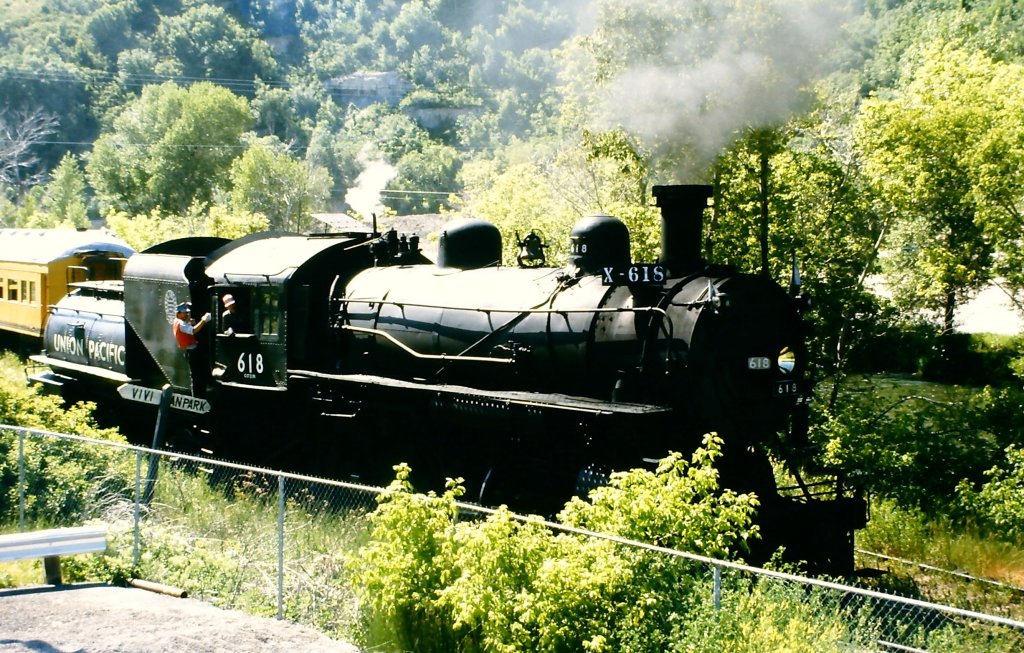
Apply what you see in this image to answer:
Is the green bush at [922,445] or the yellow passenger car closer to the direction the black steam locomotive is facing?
the green bush

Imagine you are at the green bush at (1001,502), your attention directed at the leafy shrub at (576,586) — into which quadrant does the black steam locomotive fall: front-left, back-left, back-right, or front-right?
front-right

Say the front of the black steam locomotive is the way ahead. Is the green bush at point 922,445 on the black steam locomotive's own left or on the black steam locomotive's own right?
on the black steam locomotive's own left

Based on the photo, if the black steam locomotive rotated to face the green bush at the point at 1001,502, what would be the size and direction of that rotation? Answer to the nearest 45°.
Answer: approximately 45° to its left

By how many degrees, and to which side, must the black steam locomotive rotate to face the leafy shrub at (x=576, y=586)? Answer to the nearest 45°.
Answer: approximately 45° to its right

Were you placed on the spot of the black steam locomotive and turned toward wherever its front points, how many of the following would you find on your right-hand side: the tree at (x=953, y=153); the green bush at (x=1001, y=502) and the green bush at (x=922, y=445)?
0

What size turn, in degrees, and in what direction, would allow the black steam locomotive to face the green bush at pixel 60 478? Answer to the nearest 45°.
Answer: approximately 135° to its right

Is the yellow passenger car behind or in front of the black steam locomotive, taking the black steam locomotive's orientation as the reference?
behind

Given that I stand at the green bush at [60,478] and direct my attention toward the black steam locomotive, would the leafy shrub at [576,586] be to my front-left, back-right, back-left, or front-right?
front-right

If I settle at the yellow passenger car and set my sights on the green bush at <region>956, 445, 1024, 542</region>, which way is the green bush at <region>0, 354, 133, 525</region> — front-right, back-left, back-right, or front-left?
front-right

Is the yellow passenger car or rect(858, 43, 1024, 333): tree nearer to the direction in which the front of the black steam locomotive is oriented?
the tree

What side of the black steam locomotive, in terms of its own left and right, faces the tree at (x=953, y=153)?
left

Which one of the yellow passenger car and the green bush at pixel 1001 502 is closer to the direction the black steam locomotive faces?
the green bush

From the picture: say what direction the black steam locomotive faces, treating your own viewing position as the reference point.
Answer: facing the viewer and to the right of the viewer
